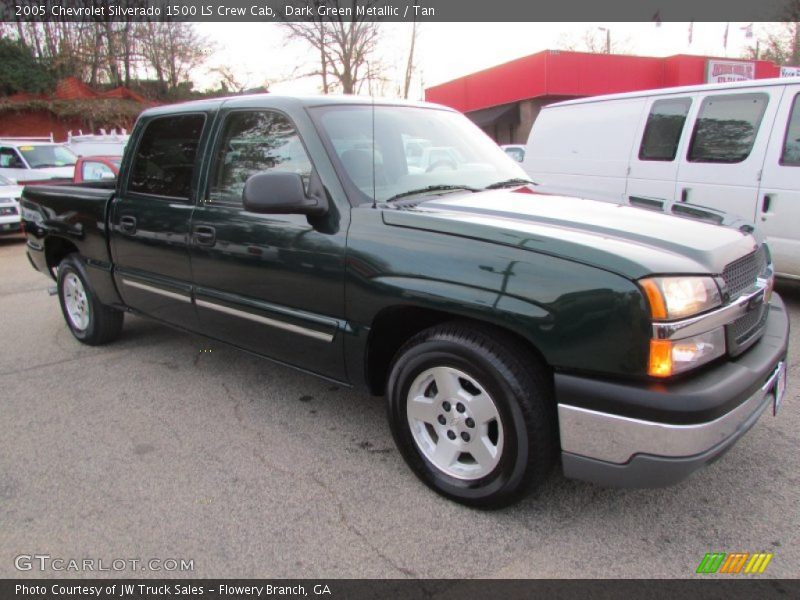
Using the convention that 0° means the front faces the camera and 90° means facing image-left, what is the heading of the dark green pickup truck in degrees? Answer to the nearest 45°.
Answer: approximately 315°

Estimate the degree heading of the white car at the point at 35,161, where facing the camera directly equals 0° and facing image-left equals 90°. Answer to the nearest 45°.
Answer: approximately 315°

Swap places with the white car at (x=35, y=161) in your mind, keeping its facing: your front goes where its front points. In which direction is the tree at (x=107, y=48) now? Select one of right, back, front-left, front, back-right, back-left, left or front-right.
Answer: back-left

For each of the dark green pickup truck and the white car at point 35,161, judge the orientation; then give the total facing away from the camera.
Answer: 0

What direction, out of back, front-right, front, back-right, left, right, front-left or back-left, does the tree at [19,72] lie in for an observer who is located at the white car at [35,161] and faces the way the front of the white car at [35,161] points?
back-left

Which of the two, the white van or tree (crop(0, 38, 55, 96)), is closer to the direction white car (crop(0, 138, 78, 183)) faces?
the white van

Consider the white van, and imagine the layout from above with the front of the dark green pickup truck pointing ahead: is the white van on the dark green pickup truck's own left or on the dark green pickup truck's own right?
on the dark green pickup truck's own left

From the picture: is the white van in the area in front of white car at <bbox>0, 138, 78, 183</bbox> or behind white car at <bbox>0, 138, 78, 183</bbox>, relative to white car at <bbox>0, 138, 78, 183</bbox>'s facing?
in front

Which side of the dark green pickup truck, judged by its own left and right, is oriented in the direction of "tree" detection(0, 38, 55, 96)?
back
